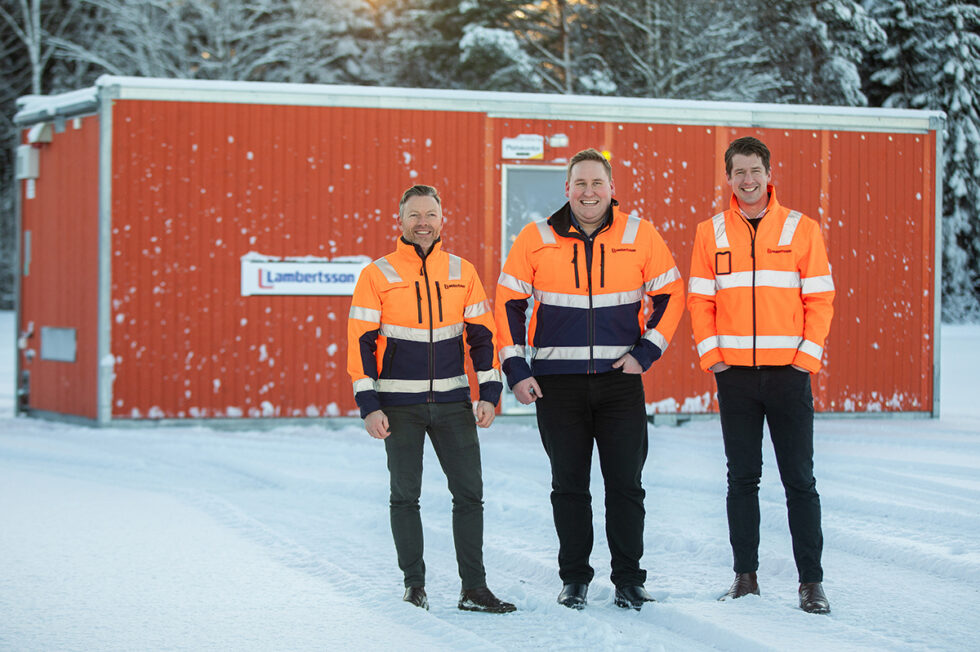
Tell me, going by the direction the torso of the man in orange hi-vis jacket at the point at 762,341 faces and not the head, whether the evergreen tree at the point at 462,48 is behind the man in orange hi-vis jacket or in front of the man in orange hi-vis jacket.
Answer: behind

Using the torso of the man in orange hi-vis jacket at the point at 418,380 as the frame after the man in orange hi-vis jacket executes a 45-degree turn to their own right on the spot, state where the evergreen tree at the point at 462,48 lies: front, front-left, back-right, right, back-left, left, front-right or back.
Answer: back-right

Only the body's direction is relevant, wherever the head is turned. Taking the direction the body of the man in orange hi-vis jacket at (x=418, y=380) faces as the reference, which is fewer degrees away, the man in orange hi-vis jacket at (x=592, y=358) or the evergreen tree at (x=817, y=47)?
the man in orange hi-vis jacket

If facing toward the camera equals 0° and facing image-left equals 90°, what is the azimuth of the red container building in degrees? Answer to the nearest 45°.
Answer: approximately 0°

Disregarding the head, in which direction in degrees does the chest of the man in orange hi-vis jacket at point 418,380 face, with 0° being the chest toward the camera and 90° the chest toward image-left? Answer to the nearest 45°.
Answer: approximately 0°

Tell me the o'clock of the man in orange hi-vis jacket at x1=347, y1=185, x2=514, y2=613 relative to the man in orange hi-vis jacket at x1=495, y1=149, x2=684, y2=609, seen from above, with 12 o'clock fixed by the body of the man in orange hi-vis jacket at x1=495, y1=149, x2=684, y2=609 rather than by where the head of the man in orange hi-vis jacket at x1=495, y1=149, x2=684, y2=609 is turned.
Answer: the man in orange hi-vis jacket at x1=347, y1=185, x2=514, y2=613 is roughly at 3 o'clock from the man in orange hi-vis jacket at x1=495, y1=149, x2=684, y2=609.

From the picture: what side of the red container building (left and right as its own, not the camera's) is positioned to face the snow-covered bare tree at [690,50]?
back

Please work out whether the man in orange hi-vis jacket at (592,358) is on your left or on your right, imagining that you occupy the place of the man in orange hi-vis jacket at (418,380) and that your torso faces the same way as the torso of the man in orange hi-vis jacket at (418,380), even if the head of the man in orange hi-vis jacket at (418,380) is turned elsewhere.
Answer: on your left

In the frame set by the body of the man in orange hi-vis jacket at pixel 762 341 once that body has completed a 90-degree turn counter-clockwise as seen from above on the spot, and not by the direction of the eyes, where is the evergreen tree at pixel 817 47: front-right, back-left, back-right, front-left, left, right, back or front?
left

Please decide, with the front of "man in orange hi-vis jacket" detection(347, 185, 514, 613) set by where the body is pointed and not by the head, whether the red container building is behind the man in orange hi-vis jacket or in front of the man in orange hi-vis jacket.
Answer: behind
